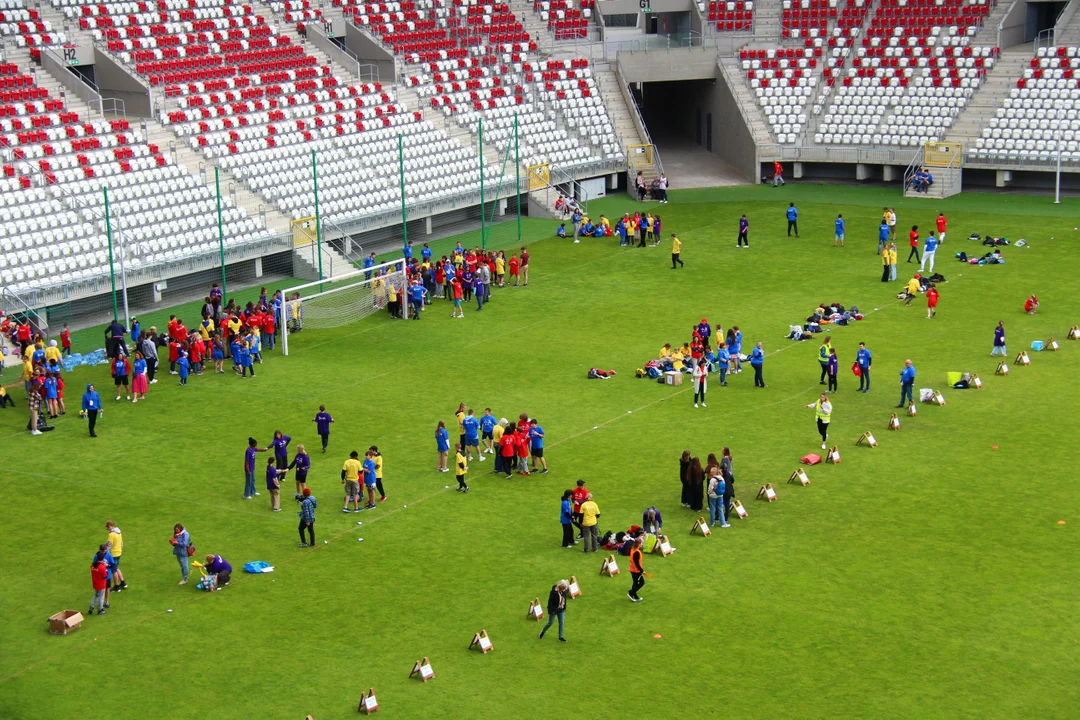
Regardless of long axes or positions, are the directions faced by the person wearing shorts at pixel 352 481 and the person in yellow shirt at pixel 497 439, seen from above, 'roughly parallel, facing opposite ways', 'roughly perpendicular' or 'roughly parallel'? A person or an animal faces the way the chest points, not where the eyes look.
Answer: roughly perpendicular

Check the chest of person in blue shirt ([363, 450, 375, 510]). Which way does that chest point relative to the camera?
to the viewer's left

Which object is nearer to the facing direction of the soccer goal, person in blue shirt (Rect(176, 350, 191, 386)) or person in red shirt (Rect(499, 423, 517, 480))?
the person in red shirt

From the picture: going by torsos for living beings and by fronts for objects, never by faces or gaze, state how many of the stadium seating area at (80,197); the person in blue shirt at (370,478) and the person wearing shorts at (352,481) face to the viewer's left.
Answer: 1

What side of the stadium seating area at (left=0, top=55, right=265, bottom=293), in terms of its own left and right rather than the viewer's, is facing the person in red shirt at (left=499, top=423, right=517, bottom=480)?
front

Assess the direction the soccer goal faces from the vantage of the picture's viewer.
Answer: facing the viewer and to the right of the viewer
